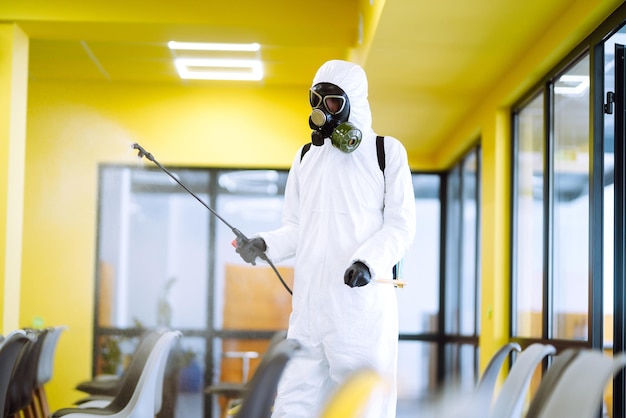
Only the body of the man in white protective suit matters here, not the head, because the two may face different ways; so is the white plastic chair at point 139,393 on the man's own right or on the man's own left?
on the man's own right

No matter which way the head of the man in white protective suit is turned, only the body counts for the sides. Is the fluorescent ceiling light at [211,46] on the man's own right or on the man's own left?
on the man's own right

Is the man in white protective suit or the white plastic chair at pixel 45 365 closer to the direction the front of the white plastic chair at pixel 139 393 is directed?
the white plastic chair

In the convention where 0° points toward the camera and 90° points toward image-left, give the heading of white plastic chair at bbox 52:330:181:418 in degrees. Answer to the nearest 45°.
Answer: approximately 90°

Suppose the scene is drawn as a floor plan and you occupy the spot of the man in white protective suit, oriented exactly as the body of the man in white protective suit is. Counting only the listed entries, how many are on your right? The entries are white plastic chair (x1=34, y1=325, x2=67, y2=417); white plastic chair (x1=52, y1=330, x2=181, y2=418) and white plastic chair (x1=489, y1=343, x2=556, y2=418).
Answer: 2

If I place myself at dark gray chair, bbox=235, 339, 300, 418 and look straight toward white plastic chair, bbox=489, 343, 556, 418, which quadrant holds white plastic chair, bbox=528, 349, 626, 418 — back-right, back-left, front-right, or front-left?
front-right

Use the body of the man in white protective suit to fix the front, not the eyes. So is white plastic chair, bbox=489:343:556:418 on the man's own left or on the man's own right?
on the man's own left

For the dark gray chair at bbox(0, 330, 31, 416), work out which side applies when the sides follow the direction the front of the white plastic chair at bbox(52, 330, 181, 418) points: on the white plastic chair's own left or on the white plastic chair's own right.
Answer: on the white plastic chair's own left

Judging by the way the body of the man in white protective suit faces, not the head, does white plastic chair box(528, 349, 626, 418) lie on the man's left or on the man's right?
on the man's left

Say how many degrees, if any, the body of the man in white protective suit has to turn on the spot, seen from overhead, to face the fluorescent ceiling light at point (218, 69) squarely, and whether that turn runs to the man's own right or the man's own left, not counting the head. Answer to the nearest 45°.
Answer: approximately 135° to the man's own right

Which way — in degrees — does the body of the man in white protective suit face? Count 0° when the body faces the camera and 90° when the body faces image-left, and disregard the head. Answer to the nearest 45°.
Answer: approximately 45°
